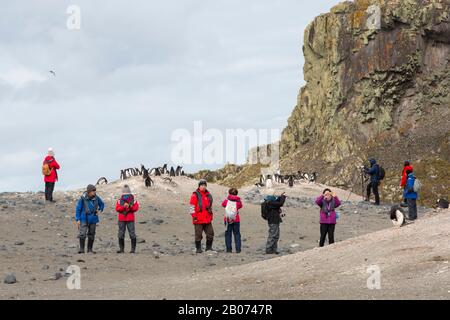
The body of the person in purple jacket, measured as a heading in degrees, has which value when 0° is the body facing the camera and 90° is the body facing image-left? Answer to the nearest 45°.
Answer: approximately 0°

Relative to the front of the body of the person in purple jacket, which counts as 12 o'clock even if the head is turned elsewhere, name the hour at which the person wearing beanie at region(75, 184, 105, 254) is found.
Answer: The person wearing beanie is roughly at 3 o'clock from the person in purple jacket.

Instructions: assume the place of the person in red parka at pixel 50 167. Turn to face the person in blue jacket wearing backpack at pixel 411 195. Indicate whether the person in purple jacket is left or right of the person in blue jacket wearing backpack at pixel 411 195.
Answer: right

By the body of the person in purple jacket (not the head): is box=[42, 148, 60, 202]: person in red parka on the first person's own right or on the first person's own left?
on the first person's own right

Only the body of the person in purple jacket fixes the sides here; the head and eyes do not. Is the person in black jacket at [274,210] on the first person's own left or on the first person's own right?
on the first person's own right

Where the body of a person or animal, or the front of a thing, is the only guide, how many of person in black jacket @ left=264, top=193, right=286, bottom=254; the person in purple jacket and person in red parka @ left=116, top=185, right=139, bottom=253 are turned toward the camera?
2

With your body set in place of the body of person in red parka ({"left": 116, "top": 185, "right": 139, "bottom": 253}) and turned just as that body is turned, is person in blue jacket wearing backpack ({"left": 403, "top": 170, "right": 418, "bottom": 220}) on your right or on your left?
on your left

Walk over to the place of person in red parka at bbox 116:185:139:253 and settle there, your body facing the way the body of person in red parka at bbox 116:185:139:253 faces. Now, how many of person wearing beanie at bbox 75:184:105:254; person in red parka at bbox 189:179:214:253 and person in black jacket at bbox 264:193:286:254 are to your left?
2

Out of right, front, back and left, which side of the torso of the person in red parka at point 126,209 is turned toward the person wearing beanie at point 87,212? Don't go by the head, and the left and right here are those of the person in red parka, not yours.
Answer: right
